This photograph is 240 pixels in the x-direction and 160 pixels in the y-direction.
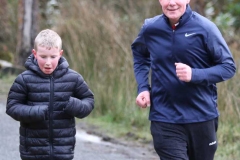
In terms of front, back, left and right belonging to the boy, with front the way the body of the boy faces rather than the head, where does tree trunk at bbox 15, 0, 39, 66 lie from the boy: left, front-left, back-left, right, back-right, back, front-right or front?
back

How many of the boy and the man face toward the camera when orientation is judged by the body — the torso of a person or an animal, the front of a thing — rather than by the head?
2

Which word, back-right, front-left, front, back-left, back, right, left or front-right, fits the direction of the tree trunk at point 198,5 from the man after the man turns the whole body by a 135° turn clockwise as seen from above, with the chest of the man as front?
front-right

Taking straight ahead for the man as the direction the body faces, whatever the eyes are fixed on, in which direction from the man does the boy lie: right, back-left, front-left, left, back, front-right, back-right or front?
right

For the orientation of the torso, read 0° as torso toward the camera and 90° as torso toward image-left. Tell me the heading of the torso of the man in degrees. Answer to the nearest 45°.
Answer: approximately 0°

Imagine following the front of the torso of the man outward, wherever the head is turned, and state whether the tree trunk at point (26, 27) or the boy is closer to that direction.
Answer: the boy
